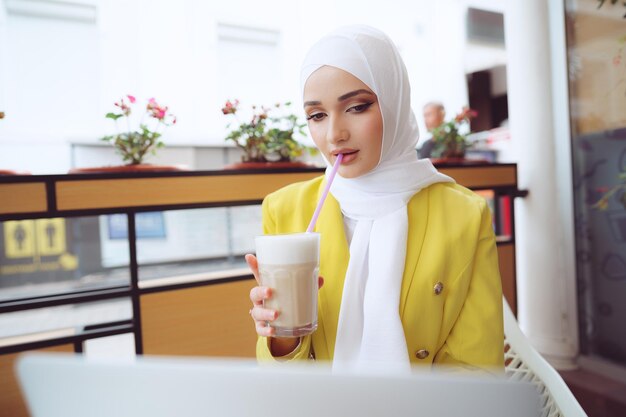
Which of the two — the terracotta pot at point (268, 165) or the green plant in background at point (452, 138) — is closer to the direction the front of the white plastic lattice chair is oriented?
the terracotta pot

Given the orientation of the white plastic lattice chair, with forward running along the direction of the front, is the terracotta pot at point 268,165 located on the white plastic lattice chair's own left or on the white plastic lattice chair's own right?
on the white plastic lattice chair's own right

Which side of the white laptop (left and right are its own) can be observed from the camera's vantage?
back

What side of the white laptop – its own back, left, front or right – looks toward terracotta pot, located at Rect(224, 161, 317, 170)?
front

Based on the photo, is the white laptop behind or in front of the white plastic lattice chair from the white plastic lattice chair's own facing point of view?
in front

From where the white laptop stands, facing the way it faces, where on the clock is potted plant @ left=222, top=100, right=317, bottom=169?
The potted plant is roughly at 12 o'clock from the white laptop.

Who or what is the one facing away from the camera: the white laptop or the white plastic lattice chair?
the white laptop

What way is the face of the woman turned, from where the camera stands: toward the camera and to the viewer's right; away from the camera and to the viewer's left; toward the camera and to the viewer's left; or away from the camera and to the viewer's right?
toward the camera and to the viewer's left

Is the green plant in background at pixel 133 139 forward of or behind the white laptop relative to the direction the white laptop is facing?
forward
